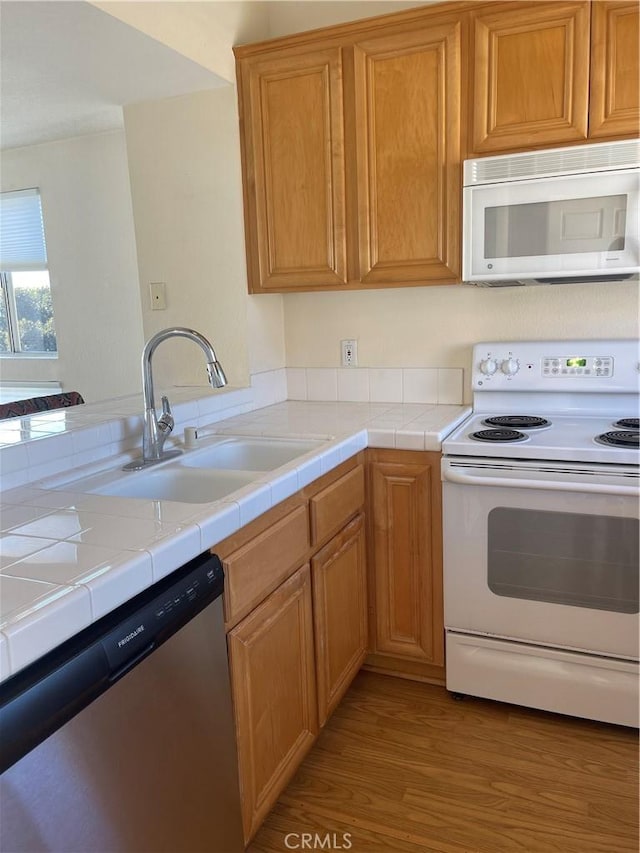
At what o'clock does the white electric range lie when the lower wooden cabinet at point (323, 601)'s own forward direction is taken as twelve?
The white electric range is roughly at 10 o'clock from the lower wooden cabinet.

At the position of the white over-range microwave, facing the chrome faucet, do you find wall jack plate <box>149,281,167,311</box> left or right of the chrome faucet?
right

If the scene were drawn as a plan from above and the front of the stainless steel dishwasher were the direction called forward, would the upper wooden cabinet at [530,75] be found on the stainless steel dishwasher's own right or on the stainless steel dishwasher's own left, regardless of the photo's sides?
on the stainless steel dishwasher's own left

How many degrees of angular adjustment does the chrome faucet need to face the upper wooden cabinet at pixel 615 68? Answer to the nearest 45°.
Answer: approximately 45° to its left

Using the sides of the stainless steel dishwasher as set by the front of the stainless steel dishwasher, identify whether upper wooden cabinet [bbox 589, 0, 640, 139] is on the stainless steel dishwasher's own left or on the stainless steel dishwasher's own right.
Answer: on the stainless steel dishwasher's own left

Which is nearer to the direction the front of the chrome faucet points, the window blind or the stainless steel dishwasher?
the stainless steel dishwasher
